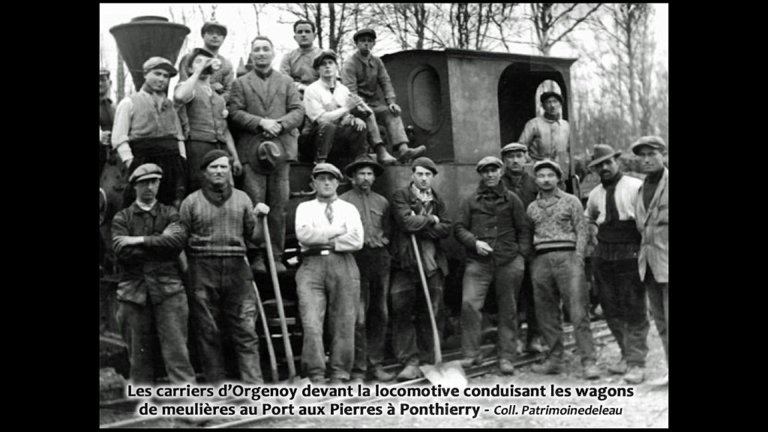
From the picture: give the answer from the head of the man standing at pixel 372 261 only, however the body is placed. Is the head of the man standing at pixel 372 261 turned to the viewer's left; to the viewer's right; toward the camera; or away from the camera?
toward the camera

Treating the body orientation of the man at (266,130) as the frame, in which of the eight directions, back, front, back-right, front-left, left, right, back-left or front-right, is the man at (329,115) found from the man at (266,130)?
back-left

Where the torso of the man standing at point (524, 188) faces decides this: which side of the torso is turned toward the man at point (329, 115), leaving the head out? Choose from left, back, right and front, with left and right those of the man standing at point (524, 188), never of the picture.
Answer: right

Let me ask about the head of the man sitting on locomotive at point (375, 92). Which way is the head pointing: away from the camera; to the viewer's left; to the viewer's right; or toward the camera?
toward the camera

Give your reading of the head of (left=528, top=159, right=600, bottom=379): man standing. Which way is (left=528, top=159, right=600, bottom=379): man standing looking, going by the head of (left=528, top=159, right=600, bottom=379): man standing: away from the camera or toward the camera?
toward the camera

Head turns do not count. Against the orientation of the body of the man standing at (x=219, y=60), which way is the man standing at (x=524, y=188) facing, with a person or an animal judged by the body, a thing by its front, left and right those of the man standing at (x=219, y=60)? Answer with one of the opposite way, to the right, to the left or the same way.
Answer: the same way

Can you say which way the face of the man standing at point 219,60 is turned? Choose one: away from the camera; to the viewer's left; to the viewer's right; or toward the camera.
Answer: toward the camera

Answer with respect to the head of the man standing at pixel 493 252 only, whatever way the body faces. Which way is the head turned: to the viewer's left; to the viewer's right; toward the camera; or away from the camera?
toward the camera

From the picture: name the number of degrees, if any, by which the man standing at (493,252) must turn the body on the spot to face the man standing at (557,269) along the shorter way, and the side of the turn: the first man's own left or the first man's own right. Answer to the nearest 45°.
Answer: approximately 90° to the first man's own left

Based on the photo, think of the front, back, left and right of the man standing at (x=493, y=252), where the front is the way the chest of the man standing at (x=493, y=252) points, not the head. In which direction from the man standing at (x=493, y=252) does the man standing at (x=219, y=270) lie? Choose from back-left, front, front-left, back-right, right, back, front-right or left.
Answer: front-right

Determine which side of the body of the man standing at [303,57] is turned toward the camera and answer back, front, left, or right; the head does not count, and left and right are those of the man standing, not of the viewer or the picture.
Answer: front

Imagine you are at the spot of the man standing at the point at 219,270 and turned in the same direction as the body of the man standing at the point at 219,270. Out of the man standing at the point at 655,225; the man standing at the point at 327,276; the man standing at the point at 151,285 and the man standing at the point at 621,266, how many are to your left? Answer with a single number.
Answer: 3

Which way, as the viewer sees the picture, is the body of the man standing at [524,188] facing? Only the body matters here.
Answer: toward the camera

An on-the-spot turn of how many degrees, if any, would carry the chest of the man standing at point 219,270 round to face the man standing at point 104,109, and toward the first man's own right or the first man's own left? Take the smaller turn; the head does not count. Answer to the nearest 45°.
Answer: approximately 135° to the first man's own right

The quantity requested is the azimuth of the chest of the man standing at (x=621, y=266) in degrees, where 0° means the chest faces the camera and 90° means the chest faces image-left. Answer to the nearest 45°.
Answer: approximately 45°

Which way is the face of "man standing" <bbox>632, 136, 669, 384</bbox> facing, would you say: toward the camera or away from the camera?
toward the camera

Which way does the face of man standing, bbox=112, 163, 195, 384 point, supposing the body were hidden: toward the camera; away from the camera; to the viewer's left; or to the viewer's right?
toward the camera

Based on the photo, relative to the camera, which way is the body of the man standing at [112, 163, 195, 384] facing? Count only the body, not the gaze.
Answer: toward the camera
